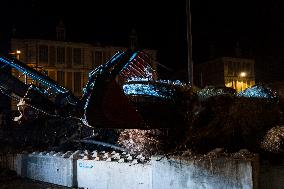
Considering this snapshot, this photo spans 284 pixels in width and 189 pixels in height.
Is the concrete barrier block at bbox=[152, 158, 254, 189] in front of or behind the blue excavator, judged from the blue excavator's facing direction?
in front

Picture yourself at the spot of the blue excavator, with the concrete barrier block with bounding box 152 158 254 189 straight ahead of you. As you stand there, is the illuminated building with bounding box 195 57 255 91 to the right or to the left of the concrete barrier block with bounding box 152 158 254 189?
left

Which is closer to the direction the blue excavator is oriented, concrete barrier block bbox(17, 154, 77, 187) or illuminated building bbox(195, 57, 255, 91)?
the illuminated building

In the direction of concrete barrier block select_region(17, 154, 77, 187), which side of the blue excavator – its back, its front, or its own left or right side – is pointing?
right

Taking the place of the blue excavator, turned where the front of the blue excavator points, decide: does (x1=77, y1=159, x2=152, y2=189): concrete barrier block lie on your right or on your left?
on your right
